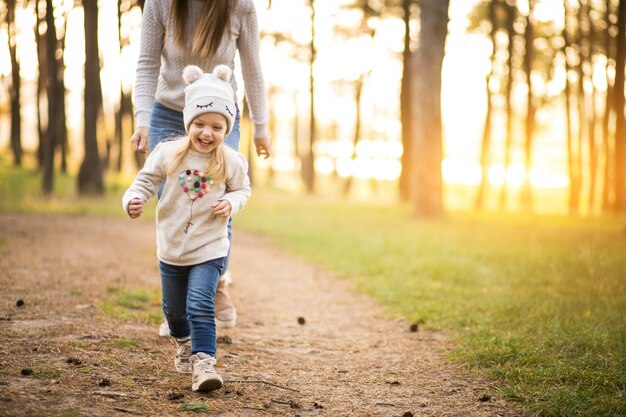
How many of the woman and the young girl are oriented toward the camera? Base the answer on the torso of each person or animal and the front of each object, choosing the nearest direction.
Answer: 2

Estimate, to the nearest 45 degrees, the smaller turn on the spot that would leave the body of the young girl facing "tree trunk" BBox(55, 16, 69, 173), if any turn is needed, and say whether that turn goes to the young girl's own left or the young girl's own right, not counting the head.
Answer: approximately 180°

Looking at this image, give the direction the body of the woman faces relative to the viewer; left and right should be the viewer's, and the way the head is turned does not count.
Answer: facing the viewer

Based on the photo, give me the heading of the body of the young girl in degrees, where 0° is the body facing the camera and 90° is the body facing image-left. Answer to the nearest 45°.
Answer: approximately 0°

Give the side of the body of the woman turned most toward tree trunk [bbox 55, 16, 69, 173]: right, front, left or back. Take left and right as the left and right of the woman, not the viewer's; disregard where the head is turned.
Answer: back

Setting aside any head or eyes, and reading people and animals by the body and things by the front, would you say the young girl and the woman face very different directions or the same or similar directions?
same or similar directions
